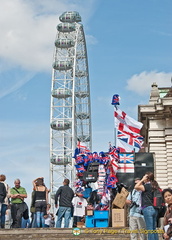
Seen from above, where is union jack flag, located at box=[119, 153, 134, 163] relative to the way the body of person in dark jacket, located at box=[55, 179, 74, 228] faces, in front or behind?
in front

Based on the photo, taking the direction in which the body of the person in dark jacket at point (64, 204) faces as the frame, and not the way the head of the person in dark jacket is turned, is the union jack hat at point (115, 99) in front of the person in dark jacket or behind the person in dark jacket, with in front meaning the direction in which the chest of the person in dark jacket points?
in front

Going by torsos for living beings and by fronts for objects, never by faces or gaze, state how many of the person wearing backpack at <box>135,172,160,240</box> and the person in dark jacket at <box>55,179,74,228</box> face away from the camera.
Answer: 1

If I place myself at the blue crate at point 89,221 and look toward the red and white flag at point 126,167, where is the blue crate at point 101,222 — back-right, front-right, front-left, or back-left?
front-right

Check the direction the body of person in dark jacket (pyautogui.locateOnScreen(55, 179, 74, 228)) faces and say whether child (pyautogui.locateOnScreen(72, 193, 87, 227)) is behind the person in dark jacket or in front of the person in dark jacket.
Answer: in front
